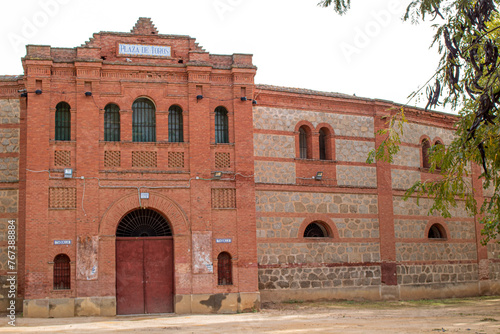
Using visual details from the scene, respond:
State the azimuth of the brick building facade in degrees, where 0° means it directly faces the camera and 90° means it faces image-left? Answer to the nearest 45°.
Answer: approximately 0°
